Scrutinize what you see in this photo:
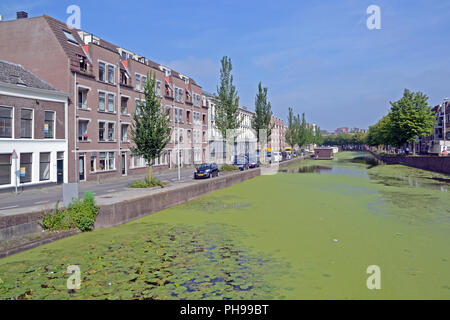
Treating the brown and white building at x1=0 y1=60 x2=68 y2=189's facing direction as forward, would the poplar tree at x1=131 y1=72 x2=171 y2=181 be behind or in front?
in front

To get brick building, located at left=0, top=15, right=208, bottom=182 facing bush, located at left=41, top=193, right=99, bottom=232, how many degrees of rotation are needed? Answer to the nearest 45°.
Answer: approximately 45° to its right

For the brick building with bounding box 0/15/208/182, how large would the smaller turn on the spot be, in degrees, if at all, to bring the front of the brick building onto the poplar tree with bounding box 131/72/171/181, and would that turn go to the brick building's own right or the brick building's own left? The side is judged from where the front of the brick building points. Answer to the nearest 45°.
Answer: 0° — it already faces it

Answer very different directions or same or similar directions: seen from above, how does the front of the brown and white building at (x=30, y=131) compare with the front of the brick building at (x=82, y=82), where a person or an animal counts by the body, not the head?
same or similar directions

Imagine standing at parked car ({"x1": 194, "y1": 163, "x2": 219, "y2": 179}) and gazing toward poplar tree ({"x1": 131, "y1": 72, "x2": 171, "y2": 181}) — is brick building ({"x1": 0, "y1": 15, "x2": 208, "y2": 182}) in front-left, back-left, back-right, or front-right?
front-right

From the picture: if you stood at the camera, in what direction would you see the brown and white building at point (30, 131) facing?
facing the viewer and to the right of the viewer

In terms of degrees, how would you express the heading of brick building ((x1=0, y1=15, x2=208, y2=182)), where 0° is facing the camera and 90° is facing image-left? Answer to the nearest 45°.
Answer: approximately 315°

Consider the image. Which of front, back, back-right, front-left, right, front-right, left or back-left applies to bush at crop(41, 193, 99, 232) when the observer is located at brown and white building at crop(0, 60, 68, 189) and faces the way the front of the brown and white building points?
front-right

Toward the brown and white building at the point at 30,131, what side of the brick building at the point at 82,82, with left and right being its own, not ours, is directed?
right

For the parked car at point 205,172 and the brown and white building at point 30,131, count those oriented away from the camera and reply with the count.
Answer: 0

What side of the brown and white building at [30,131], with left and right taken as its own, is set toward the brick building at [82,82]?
left

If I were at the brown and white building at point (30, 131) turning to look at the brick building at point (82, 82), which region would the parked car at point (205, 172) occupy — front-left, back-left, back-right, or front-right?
front-right

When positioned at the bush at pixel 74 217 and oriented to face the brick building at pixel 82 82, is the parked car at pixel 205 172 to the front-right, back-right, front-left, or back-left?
front-right
